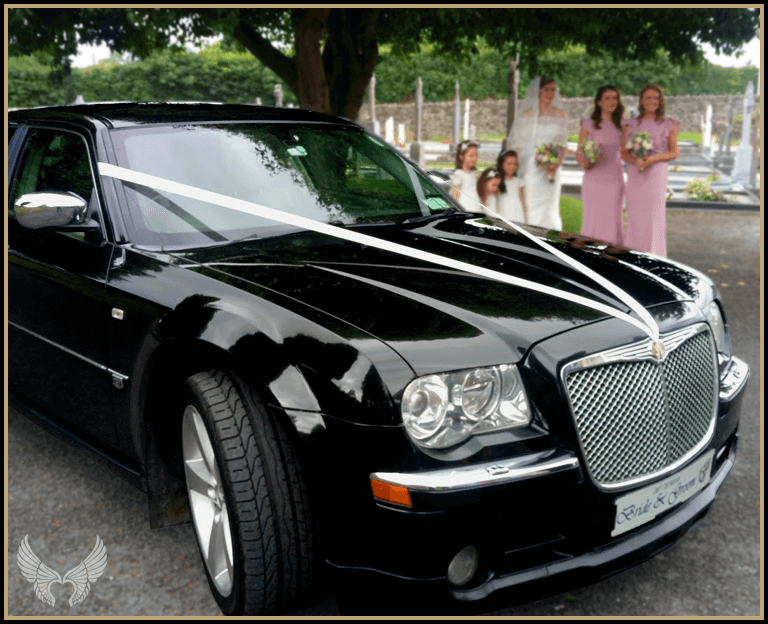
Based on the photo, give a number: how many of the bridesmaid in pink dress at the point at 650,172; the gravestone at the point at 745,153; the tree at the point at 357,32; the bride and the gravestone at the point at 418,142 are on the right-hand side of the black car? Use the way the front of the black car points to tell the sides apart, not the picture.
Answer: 0

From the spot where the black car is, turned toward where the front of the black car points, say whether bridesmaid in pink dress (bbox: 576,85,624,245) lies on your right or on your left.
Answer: on your left

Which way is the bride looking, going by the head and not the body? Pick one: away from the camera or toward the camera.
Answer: toward the camera

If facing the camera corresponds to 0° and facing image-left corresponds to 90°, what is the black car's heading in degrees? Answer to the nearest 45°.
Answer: approximately 315°

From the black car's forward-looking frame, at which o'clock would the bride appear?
The bride is roughly at 8 o'clock from the black car.

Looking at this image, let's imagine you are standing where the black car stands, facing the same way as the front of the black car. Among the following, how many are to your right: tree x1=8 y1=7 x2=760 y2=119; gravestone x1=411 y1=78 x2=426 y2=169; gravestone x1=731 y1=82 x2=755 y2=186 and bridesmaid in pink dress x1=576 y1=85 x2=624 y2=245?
0

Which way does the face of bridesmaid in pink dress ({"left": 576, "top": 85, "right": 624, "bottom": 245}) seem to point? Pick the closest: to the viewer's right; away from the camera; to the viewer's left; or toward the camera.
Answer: toward the camera

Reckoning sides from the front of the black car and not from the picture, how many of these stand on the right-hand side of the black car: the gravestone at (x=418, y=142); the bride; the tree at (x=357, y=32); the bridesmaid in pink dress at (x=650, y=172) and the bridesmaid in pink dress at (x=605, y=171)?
0

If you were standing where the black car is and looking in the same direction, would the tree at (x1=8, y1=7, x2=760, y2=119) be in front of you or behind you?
behind

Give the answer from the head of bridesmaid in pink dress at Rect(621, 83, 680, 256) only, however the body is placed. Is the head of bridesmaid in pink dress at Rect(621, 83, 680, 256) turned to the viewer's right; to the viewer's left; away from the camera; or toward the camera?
toward the camera

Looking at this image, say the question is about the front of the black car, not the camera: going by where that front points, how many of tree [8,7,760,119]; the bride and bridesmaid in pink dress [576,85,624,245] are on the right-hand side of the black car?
0

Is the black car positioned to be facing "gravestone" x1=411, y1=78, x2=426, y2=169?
no

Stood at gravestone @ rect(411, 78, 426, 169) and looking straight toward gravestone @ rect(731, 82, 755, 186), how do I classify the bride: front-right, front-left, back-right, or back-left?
front-right
